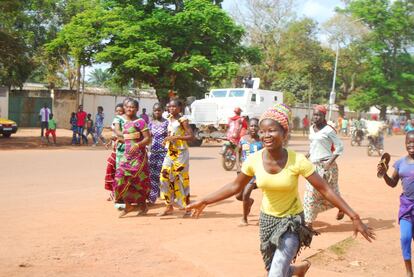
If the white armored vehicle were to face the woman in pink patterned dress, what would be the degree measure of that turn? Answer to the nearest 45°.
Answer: approximately 45° to its left

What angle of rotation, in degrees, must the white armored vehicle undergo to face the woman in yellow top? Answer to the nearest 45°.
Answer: approximately 45° to its left

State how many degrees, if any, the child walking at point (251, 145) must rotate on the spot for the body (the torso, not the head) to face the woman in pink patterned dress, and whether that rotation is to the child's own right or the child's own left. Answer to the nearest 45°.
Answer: approximately 90° to the child's own right

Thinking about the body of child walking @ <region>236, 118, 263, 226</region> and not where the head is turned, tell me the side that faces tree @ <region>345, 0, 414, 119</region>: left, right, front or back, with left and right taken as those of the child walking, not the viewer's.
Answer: back

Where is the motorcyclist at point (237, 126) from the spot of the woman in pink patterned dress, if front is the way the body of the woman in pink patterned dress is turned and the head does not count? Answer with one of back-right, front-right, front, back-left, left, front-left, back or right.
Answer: back

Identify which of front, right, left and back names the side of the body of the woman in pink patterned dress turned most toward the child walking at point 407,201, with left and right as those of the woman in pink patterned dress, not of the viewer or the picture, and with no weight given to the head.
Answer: left

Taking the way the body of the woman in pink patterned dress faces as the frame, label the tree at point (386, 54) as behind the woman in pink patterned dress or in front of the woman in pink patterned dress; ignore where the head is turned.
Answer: behind

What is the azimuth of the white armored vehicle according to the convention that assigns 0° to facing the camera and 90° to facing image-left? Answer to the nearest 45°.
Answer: approximately 45°

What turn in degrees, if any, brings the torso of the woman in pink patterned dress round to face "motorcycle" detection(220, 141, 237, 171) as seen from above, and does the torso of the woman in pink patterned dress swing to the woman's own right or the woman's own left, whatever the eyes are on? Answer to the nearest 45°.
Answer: approximately 180°

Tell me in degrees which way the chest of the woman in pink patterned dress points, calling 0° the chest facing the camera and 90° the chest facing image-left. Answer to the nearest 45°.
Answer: approximately 45°

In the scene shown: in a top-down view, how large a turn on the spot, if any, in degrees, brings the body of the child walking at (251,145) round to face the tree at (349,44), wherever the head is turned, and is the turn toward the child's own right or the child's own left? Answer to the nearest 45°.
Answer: approximately 180°

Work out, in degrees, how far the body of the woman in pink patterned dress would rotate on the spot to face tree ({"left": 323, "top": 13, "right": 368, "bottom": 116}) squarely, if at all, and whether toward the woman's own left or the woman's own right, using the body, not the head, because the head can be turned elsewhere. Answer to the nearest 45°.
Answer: approximately 180°

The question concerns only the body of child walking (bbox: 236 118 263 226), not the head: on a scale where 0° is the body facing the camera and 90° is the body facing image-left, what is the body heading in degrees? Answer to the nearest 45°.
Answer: approximately 0°

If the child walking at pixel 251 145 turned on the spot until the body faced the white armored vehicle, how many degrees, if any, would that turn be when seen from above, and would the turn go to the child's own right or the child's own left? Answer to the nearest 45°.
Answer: approximately 180°

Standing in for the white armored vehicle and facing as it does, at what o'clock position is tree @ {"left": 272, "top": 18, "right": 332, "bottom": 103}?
The tree is roughly at 5 o'clock from the white armored vehicle.
